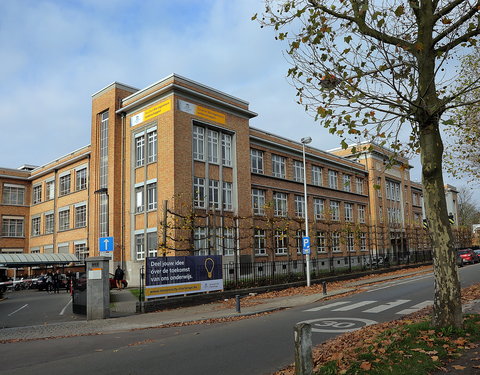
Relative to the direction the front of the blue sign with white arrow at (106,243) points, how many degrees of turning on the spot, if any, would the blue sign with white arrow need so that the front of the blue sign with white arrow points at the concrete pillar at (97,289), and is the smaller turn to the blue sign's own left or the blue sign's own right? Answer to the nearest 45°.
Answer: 0° — it already faces it

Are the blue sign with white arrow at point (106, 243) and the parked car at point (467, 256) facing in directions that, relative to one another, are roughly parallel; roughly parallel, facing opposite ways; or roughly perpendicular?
roughly perpendicular

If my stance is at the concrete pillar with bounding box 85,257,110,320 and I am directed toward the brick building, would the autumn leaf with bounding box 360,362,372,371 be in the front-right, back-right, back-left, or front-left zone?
back-right

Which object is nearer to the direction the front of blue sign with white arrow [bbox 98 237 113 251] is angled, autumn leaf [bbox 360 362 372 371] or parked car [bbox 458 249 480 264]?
the autumn leaf

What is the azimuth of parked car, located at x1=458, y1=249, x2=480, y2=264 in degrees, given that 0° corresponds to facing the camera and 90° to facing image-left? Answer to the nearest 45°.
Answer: approximately 45°
